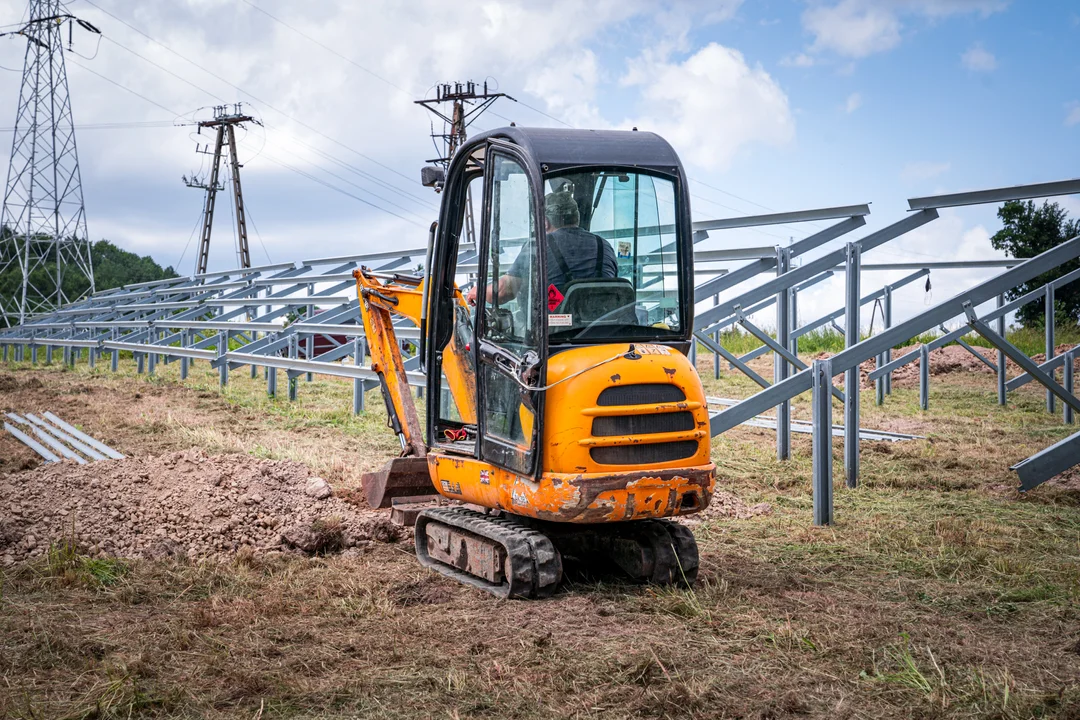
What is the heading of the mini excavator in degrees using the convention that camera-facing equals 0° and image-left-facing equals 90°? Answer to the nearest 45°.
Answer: approximately 135°

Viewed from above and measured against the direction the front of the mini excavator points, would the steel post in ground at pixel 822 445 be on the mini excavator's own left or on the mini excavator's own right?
on the mini excavator's own right

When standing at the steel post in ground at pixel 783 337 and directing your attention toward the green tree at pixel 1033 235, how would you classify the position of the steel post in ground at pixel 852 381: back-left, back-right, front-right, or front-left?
back-right

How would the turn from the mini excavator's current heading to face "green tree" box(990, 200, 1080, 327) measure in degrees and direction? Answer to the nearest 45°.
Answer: approximately 90° to its right

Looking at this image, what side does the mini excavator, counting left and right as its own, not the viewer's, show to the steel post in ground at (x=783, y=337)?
right

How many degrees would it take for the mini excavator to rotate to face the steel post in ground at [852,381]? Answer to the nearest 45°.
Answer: approximately 90° to its right
